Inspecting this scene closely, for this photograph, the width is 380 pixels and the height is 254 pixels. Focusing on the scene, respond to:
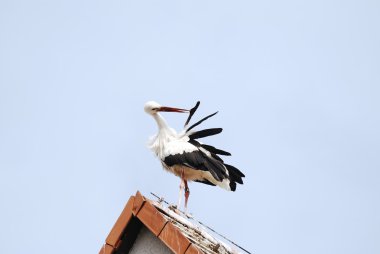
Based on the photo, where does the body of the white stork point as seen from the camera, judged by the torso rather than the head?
to the viewer's left
